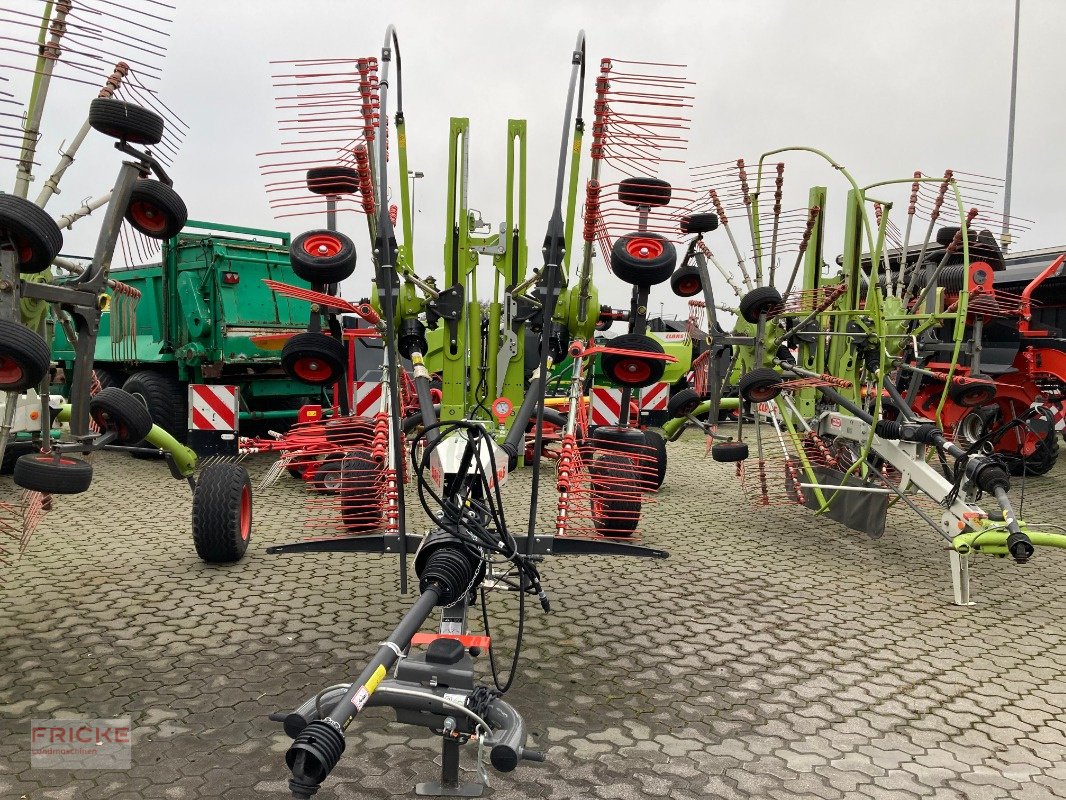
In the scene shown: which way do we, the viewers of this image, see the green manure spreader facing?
facing away from the viewer and to the left of the viewer

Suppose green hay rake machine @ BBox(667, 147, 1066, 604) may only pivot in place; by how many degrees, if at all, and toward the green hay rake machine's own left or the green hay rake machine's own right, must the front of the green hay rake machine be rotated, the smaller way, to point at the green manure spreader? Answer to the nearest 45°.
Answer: approximately 135° to the green hay rake machine's own right

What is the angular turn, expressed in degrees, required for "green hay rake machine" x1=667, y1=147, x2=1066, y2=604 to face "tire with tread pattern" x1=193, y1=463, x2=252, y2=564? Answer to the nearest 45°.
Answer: approximately 90° to its right

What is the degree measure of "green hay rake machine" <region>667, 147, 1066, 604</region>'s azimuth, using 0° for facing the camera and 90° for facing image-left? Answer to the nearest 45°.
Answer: approximately 315°

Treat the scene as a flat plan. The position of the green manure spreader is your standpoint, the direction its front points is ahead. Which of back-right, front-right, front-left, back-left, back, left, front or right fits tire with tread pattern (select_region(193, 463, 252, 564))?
back-left

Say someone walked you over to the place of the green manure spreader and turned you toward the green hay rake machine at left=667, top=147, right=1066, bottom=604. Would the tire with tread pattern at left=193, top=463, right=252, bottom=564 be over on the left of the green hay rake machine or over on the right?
right
